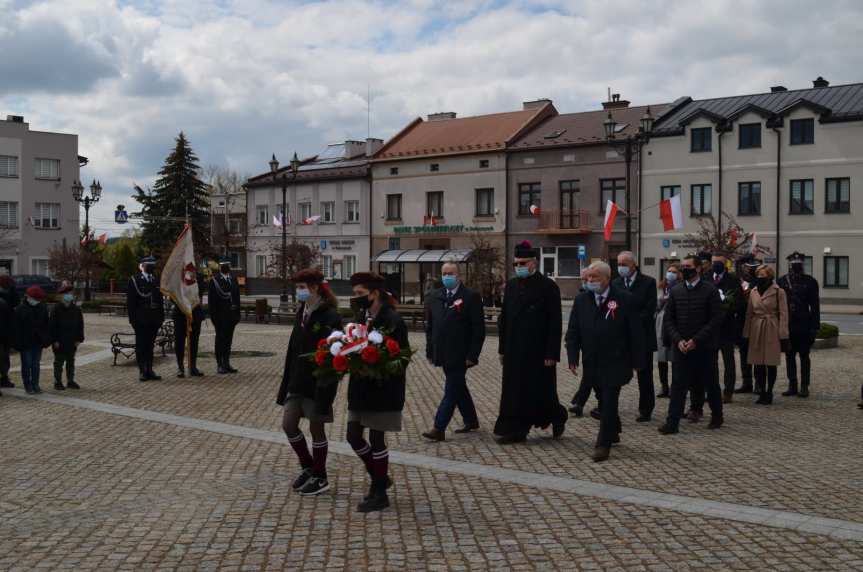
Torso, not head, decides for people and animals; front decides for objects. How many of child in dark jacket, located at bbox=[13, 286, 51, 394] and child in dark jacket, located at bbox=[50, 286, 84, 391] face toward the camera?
2

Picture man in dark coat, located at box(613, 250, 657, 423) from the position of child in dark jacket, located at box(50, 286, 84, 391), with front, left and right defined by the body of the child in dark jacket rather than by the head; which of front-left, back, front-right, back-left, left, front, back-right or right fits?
front-left

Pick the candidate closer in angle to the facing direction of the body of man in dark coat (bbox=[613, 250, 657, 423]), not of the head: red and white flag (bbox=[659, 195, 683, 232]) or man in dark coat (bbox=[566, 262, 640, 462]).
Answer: the man in dark coat

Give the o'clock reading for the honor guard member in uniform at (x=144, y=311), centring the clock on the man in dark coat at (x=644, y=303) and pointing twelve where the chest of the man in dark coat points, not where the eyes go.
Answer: The honor guard member in uniform is roughly at 2 o'clock from the man in dark coat.

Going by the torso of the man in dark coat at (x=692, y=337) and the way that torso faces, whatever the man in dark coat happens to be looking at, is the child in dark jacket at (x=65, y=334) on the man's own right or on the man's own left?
on the man's own right

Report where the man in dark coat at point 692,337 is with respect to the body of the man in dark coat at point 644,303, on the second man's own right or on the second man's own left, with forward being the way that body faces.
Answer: on the second man's own left

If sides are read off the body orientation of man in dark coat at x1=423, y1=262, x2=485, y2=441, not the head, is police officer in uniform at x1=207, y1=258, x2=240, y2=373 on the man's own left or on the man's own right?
on the man's own right

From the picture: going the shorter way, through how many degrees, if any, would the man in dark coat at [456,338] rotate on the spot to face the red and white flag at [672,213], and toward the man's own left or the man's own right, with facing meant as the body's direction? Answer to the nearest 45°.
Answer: approximately 135° to the man's own right

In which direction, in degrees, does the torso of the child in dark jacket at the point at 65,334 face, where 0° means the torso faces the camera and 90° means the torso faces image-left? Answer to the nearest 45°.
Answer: approximately 0°

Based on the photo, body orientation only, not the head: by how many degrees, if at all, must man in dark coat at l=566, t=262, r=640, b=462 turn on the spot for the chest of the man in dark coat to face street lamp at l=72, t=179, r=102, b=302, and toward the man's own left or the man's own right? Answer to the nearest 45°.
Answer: approximately 90° to the man's own right
